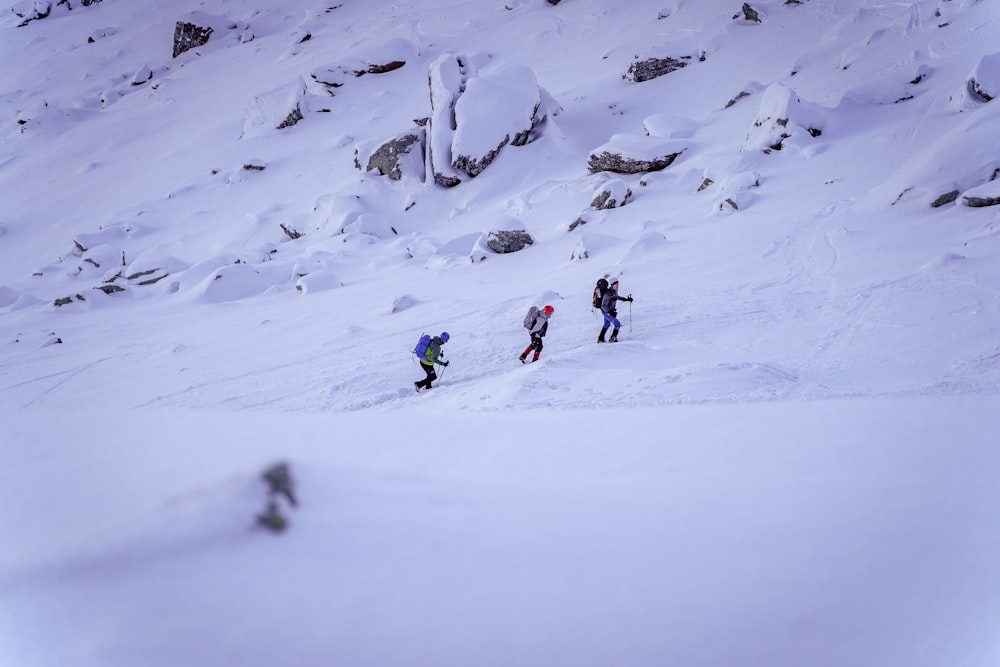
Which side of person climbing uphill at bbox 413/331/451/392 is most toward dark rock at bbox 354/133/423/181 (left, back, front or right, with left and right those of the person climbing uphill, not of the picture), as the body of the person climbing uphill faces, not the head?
left

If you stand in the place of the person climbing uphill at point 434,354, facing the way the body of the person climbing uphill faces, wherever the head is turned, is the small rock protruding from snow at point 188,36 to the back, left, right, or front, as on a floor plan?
left

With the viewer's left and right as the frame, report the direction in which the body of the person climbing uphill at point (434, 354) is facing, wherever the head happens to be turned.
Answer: facing to the right of the viewer

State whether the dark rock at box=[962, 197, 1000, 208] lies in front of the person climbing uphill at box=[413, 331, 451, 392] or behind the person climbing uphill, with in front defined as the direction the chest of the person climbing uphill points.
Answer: in front

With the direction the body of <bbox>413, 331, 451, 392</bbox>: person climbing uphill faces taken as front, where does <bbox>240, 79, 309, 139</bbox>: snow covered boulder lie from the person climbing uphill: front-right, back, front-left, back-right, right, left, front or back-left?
left

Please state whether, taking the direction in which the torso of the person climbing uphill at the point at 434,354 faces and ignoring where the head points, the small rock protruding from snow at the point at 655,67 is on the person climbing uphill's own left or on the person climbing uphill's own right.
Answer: on the person climbing uphill's own left

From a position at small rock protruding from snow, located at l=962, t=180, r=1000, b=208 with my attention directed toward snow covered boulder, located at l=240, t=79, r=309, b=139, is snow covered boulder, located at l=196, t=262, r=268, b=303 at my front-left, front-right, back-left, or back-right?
front-left
